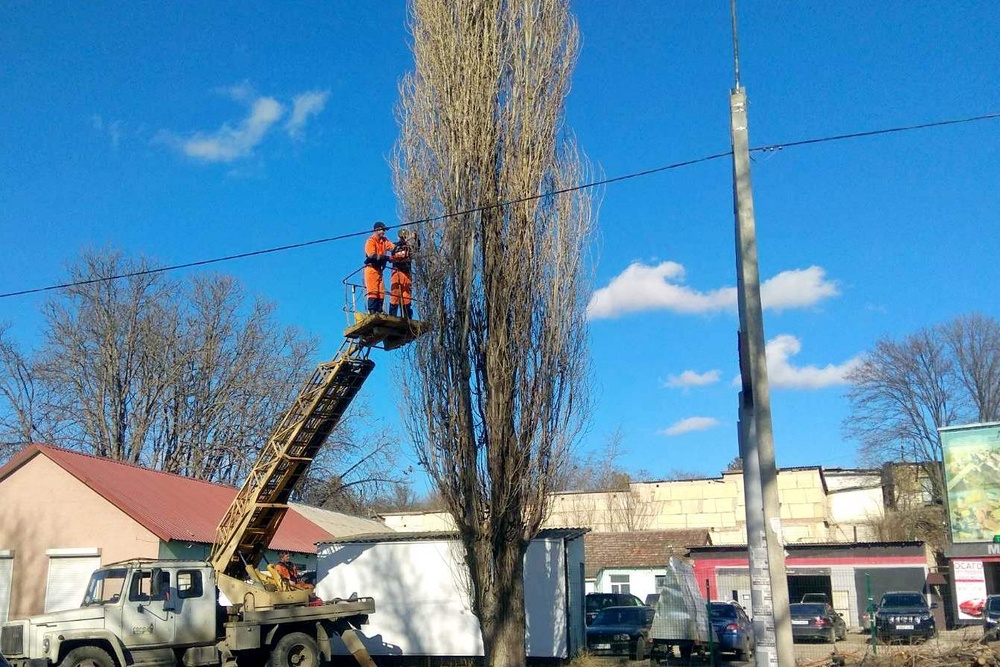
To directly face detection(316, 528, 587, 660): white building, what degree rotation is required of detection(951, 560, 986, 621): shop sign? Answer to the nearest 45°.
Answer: approximately 45° to its right

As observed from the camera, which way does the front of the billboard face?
facing the viewer

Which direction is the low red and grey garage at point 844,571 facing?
toward the camera

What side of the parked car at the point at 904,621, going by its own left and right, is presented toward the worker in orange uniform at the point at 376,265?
front

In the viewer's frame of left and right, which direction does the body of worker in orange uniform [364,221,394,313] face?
facing the viewer and to the right of the viewer

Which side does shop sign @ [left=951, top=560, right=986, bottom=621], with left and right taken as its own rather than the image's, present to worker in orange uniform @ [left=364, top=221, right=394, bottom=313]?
front

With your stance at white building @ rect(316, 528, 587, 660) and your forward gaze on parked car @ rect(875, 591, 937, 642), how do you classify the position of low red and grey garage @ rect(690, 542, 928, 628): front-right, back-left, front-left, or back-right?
front-left

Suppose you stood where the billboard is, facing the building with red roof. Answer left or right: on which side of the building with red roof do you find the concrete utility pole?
left

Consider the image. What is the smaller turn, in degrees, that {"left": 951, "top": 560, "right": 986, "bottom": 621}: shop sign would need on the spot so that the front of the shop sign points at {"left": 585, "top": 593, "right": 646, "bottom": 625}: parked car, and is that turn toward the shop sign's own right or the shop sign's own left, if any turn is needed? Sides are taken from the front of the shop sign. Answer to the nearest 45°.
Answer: approximately 45° to the shop sign's own right

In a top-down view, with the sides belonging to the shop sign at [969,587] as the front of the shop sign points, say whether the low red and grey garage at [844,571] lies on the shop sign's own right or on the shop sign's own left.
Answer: on the shop sign's own right

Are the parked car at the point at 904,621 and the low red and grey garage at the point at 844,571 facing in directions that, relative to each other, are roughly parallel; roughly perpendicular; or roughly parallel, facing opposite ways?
roughly parallel

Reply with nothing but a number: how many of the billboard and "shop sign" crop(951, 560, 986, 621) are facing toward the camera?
2

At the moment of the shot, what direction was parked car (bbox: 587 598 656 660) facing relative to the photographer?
facing the viewer and to the left of the viewer
